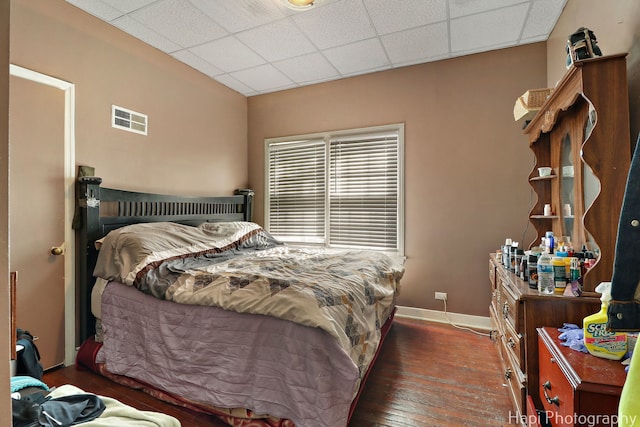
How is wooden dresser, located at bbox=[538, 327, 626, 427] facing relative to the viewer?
to the viewer's left

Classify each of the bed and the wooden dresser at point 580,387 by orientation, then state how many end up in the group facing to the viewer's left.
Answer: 1

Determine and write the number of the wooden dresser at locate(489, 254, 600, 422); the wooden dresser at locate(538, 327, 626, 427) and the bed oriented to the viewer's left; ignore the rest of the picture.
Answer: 2

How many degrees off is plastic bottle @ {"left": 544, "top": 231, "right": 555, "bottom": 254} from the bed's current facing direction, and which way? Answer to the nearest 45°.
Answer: approximately 45° to its left

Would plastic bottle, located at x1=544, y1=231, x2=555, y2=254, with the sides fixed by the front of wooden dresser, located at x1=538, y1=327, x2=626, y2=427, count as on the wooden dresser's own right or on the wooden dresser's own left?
on the wooden dresser's own right

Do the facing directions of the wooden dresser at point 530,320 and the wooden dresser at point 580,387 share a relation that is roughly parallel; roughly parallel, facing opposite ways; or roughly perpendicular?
roughly parallel

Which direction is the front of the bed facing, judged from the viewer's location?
facing the viewer and to the right of the viewer

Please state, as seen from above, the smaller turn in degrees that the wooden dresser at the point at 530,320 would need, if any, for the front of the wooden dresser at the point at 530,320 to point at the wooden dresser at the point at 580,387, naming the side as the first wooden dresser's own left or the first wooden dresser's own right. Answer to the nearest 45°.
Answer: approximately 90° to the first wooden dresser's own left

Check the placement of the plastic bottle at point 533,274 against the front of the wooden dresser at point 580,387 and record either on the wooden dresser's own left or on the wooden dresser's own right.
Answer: on the wooden dresser's own right

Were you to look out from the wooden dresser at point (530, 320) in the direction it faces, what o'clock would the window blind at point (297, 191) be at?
The window blind is roughly at 1 o'clock from the wooden dresser.

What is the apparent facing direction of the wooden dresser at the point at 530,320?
to the viewer's left

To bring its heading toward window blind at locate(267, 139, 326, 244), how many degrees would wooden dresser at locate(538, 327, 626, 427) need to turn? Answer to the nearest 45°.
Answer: approximately 45° to its right

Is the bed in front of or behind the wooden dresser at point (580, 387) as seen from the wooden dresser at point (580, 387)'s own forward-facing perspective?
in front

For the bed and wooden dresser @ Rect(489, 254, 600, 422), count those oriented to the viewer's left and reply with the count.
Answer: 1
